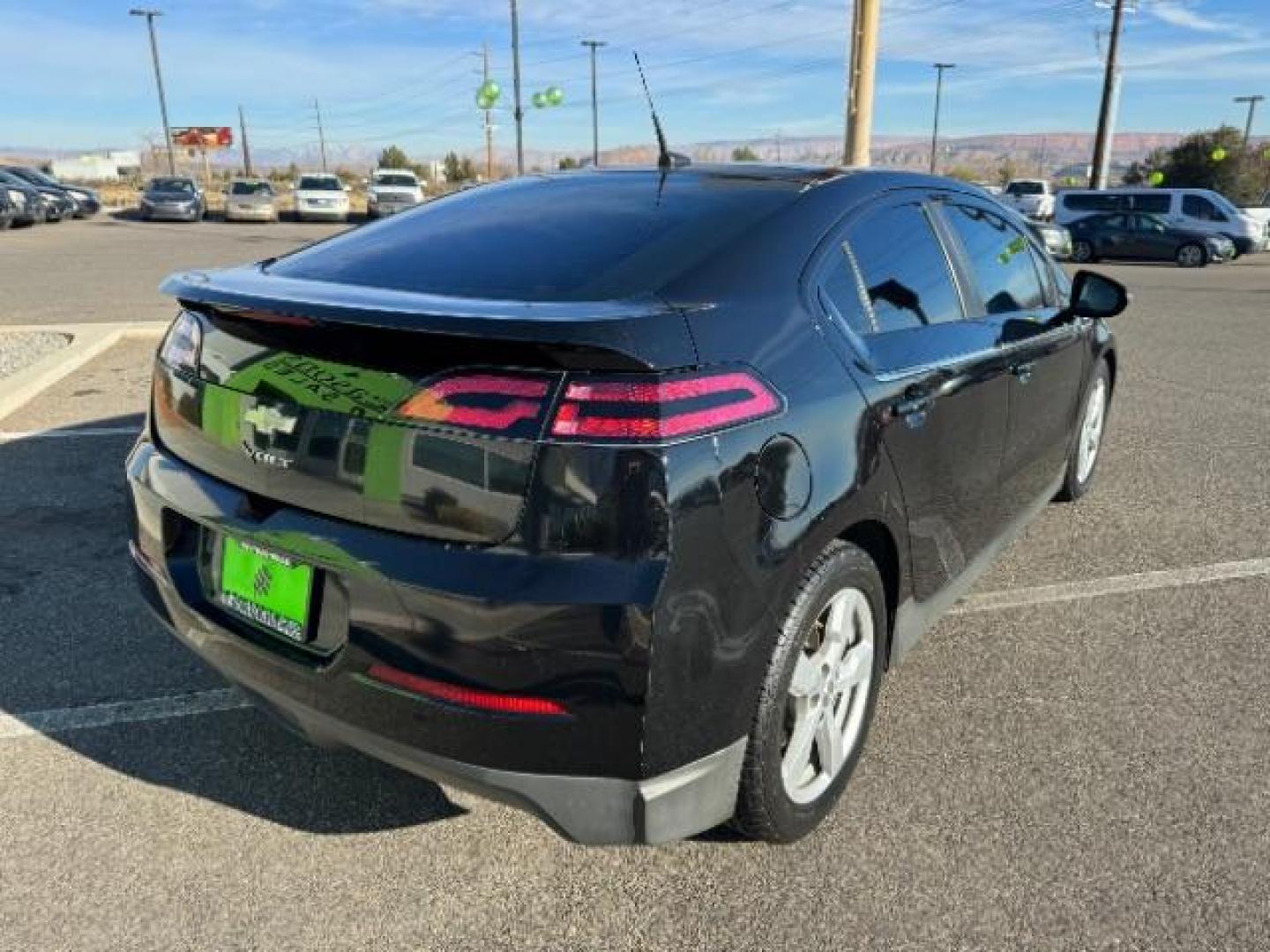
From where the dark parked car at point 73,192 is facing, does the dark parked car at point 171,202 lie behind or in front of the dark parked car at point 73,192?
in front

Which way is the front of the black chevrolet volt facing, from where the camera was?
facing away from the viewer and to the right of the viewer

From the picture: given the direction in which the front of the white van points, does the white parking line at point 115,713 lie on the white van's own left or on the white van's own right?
on the white van's own right

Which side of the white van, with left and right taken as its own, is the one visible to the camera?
right

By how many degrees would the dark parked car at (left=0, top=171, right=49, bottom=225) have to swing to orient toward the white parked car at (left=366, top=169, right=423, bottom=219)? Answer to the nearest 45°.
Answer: approximately 45° to its left

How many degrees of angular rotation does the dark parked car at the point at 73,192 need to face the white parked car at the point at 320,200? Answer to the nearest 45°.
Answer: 0° — it already faces it

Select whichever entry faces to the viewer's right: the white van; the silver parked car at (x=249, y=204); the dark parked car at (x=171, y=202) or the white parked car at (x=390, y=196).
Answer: the white van

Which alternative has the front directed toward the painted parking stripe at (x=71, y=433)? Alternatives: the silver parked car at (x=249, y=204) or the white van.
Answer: the silver parked car

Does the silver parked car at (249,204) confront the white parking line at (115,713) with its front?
yes

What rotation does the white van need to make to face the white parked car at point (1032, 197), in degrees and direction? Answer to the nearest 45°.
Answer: approximately 135° to its left

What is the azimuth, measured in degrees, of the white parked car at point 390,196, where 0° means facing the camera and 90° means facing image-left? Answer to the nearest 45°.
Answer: approximately 0°

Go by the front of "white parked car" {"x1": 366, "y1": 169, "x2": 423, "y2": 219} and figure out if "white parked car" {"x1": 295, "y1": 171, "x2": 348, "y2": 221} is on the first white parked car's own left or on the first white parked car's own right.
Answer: on the first white parked car's own right

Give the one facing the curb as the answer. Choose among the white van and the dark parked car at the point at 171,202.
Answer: the dark parked car
